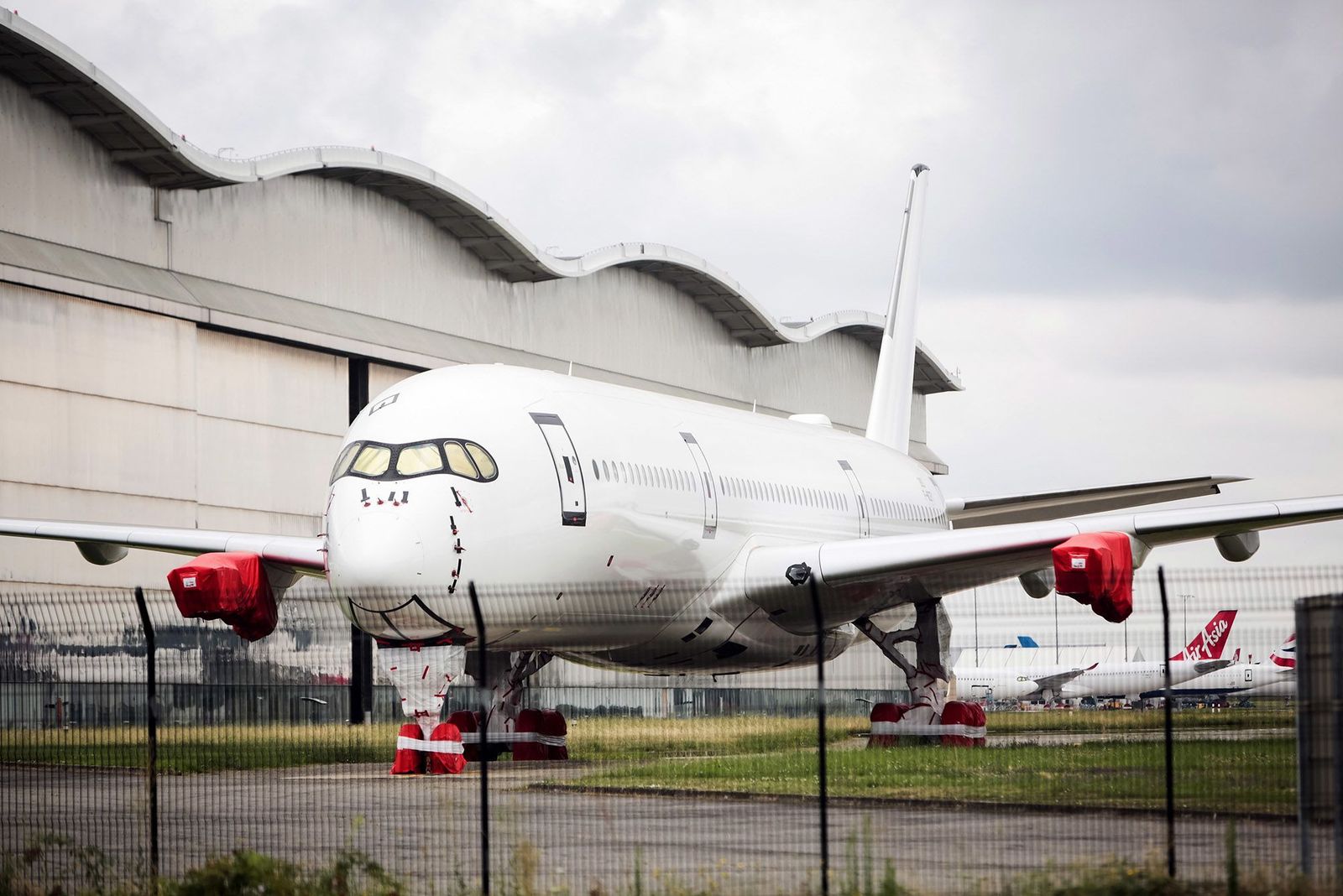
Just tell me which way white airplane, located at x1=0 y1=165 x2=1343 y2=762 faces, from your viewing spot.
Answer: facing the viewer and to the left of the viewer

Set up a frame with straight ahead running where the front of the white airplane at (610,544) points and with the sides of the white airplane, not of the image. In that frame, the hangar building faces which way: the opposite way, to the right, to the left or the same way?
to the left

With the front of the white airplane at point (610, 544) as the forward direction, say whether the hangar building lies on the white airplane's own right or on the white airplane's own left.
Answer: on the white airplane's own right

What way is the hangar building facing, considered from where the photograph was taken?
facing the viewer and to the right of the viewer

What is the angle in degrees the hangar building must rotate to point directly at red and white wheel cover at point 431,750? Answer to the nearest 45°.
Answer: approximately 45° to its right

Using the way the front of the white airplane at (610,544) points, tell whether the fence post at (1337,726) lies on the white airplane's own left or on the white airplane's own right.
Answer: on the white airplane's own left

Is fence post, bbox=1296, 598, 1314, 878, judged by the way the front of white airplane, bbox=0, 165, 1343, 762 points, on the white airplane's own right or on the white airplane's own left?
on the white airplane's own left

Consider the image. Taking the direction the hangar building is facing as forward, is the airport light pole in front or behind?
in front

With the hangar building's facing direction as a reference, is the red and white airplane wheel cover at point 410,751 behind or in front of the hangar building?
in front

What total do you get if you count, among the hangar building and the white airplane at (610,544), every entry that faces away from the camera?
0
